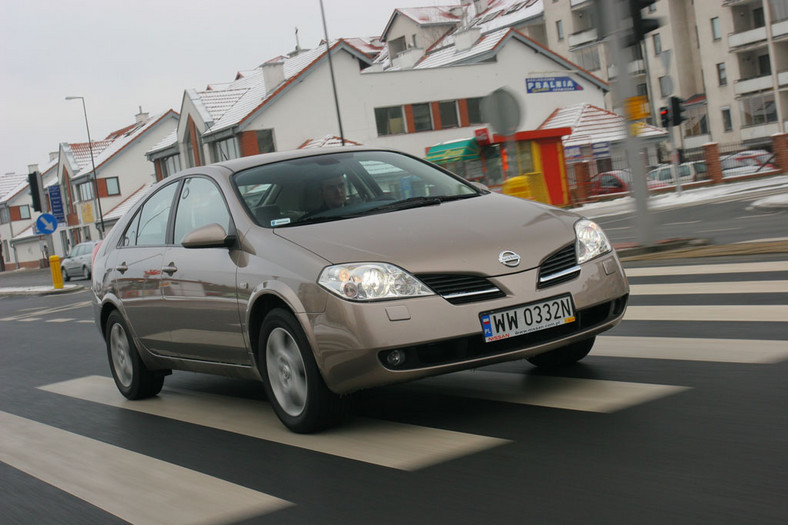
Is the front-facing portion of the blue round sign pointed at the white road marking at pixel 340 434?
yes

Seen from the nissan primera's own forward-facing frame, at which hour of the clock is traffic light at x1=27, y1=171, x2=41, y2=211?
The traffic light is roughly at 7 o'clock from the nissan primera.

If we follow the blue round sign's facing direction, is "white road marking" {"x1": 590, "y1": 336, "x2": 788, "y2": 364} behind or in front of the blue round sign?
in front

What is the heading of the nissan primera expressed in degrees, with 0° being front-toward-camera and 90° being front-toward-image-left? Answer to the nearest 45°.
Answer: approximately 315°

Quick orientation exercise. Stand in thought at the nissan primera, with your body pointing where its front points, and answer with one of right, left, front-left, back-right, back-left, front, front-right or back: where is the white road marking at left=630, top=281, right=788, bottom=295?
left

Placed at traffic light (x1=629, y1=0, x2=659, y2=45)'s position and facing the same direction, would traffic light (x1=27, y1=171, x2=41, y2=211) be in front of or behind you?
behind
